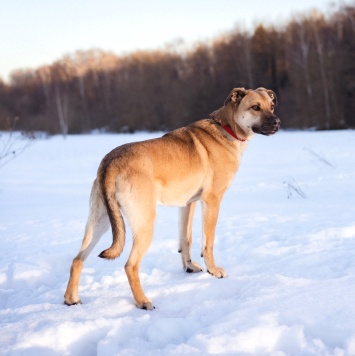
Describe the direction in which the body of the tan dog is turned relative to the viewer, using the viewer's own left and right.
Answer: facing away from the viewer and to the right of the viewer
